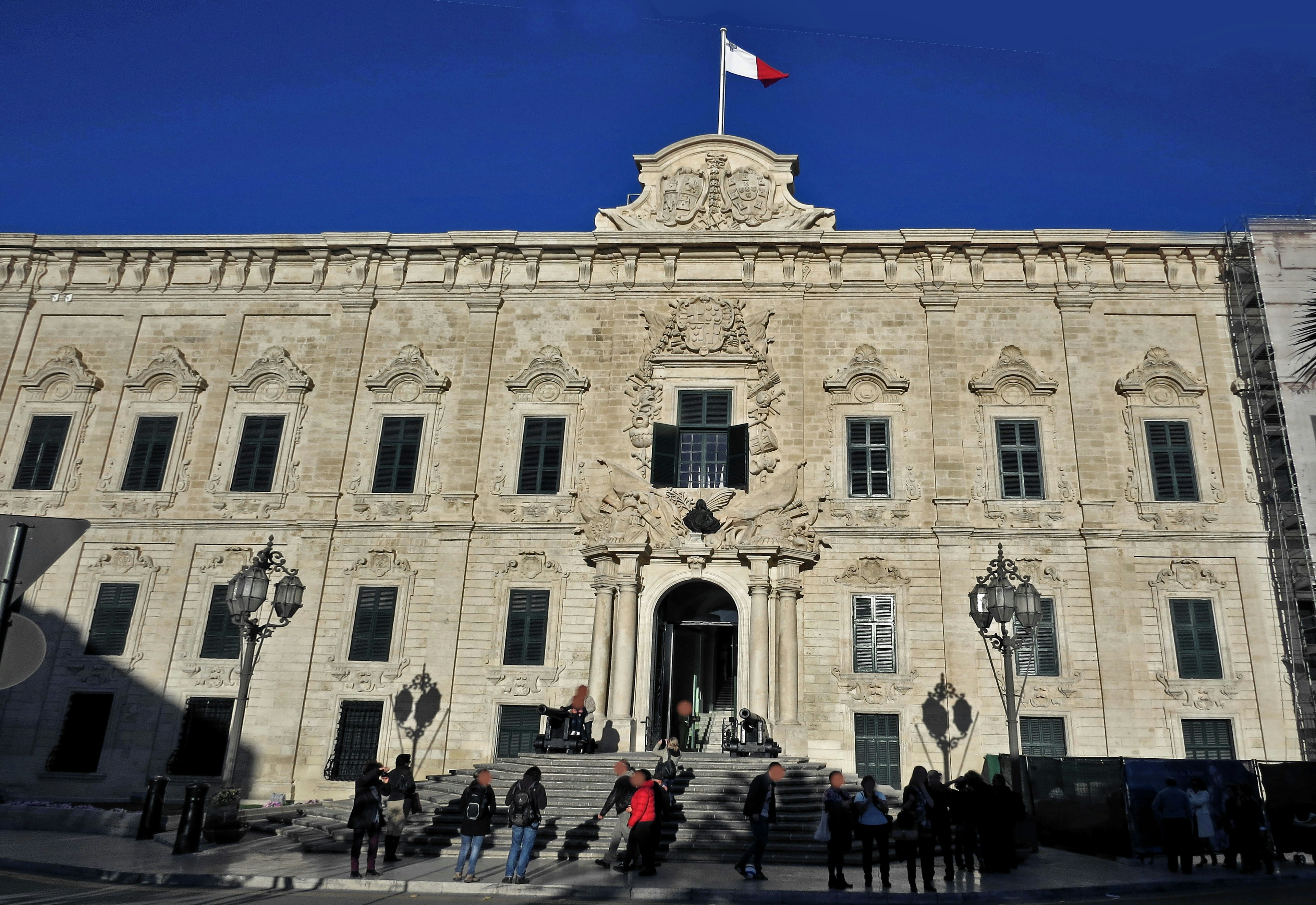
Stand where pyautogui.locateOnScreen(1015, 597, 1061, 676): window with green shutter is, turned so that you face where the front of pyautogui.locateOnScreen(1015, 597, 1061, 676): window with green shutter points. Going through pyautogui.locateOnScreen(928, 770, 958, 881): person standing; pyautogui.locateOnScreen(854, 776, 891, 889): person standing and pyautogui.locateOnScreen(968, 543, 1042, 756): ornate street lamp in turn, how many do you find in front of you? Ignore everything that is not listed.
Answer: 3

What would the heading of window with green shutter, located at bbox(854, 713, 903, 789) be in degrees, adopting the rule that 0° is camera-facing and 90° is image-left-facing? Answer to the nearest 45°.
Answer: approximately 0°

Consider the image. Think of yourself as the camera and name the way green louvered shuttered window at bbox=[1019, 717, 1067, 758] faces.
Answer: facing the viewer

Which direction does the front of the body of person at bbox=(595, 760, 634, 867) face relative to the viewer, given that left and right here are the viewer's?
facing to the left of the viewer

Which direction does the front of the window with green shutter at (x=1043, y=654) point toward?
toward the camera

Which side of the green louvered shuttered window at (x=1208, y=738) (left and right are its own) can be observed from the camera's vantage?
front

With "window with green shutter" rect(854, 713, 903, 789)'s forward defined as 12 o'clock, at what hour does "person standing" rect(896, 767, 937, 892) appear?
The person standing is roughly at 12 o'clock from the window with green shutter.

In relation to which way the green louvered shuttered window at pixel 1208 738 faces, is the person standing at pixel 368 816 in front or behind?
in front

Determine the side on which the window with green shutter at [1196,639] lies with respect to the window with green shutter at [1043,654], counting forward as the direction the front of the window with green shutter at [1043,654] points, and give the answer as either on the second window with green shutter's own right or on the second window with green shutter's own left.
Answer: on the second window with green shutter's own left

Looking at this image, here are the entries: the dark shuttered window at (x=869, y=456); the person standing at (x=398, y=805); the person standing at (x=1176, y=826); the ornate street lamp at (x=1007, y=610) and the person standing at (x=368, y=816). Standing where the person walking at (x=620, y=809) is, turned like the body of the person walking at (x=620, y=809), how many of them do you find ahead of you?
2

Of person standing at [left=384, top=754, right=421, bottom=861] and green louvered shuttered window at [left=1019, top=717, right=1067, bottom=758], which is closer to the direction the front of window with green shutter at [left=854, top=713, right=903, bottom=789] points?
the person standing

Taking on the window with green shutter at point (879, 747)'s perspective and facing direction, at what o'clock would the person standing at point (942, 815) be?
The person standing is roughly at 12 o'clock from the window with green shutter.

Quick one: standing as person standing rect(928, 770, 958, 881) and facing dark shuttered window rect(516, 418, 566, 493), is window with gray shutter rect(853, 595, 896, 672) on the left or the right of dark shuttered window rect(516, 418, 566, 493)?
right

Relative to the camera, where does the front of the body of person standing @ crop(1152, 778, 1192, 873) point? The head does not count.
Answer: away from the camera

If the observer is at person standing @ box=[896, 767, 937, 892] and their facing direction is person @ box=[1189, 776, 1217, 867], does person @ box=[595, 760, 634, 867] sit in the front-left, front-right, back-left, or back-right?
back-left
